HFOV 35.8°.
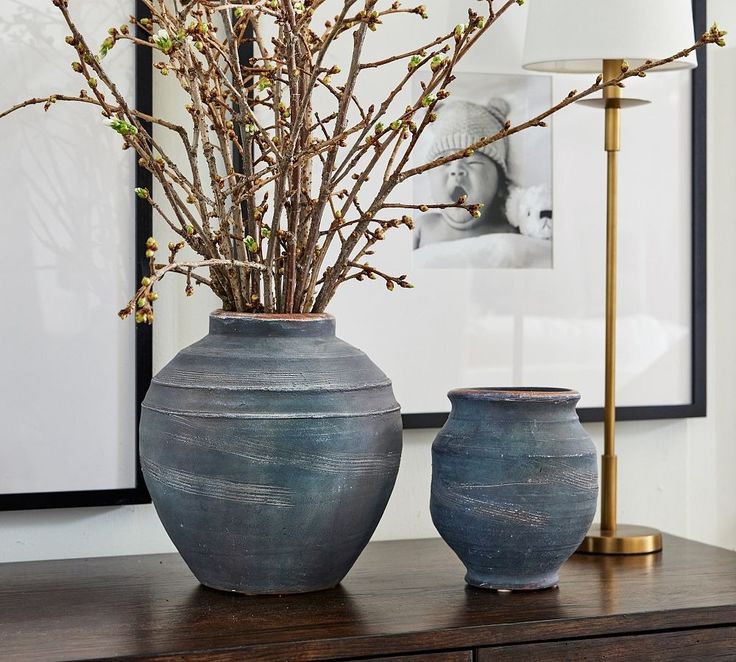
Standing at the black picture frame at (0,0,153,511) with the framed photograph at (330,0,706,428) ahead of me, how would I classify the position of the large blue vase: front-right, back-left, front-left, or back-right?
front-right

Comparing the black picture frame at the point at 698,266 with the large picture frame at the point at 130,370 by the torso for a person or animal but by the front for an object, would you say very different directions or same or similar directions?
same or similar directions

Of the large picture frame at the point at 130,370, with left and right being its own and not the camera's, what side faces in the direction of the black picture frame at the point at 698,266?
left

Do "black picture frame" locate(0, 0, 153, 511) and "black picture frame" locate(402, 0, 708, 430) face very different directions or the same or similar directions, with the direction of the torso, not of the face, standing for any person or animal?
same or similar directions

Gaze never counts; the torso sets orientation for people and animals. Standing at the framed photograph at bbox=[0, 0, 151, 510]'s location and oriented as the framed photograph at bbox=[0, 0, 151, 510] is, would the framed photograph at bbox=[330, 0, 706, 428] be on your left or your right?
on your left

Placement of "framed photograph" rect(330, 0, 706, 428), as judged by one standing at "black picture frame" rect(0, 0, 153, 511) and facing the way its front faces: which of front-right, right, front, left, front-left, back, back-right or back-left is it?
left

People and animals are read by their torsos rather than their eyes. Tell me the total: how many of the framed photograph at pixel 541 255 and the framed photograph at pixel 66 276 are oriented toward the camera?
2

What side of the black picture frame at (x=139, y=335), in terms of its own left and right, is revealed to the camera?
front

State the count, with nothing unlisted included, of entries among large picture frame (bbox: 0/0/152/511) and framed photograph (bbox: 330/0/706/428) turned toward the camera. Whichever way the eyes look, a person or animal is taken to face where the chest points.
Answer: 2

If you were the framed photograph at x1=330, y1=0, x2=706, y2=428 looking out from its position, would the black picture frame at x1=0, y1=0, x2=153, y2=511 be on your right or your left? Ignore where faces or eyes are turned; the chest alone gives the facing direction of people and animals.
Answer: on your right

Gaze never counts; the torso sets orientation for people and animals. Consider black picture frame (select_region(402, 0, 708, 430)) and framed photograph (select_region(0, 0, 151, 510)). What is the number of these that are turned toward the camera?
2

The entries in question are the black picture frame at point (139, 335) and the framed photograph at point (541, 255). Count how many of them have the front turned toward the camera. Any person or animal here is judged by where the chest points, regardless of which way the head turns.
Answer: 2

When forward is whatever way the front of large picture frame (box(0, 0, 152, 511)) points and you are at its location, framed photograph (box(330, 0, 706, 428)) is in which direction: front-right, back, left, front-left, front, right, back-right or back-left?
left

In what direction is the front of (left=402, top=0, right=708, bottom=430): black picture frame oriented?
toward the camera
